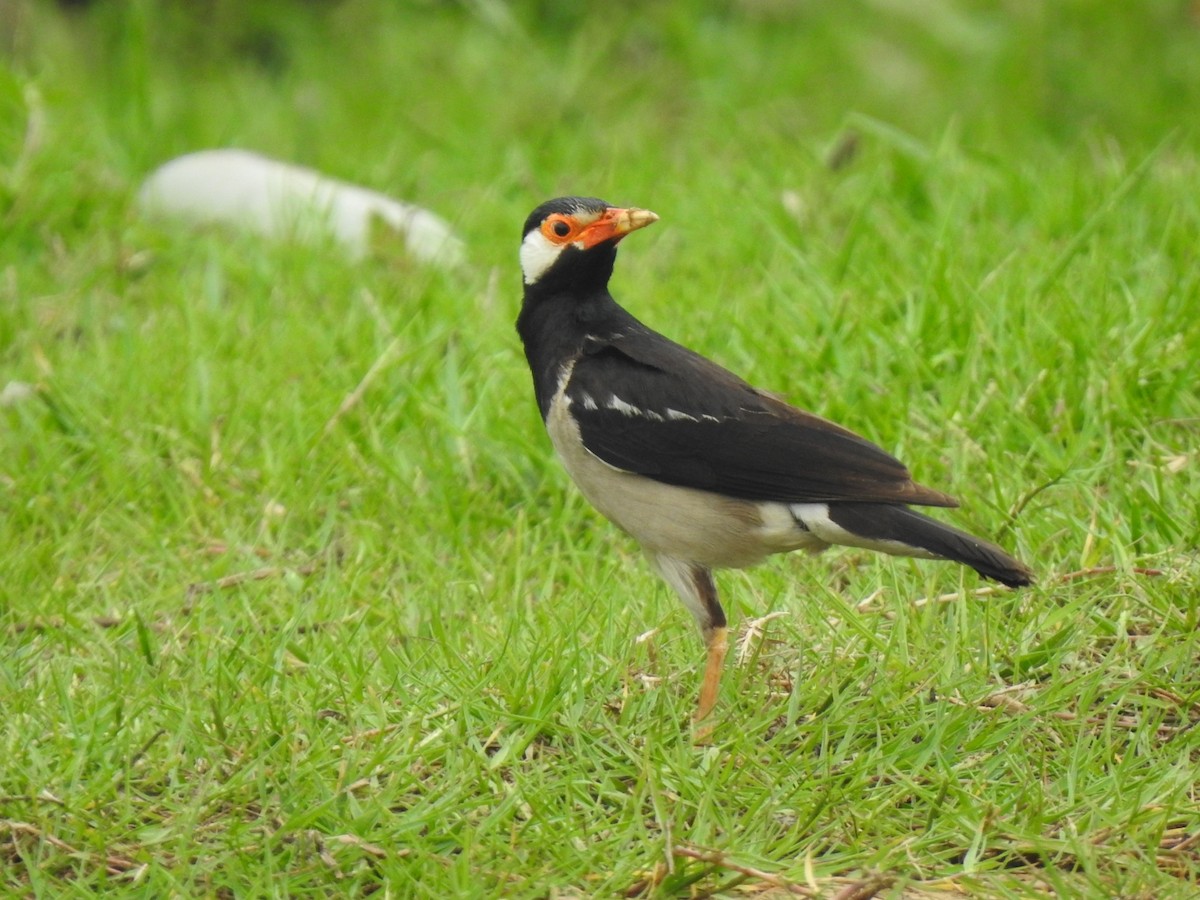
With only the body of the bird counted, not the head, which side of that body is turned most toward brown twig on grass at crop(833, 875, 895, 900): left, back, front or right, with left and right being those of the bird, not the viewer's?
left

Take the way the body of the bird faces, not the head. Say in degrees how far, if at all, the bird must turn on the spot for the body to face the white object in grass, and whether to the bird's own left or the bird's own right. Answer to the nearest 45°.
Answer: approximately 45° to the bird's own right

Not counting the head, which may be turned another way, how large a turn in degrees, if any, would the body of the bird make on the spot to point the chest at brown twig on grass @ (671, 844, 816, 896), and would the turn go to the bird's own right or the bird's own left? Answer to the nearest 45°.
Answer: approximately 90° to the bird's own left

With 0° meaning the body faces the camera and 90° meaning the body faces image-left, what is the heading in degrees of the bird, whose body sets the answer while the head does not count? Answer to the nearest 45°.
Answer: approximately 90°
